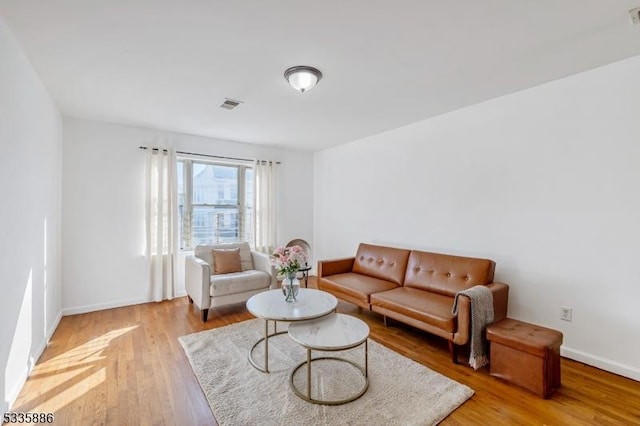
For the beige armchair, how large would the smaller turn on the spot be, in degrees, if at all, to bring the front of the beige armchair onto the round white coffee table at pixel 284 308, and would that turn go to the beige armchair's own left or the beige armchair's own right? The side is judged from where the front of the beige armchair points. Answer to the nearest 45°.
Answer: approximately 45° to the beige armchair's own right

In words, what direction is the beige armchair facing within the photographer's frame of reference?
facing the viewer and to the right of the viewer

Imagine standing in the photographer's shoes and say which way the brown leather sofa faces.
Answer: facing the viewer and to the left of the viewer

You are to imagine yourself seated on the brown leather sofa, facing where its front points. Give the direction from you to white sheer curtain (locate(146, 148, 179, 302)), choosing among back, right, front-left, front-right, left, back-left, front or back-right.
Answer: front-right

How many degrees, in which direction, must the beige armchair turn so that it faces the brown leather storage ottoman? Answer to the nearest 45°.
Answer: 0° — it already faces it

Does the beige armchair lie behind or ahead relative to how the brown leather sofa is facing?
ahead

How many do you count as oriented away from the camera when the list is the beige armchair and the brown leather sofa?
0

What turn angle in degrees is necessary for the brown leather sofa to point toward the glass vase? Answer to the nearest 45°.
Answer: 0° — it already faces it

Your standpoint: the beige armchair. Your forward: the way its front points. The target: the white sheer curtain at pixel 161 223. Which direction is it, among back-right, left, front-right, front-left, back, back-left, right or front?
back

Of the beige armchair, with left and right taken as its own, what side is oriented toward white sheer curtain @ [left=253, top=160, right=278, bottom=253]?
left
